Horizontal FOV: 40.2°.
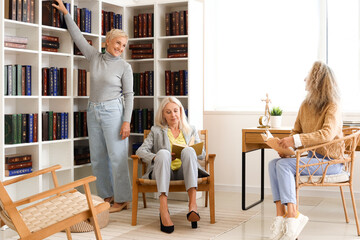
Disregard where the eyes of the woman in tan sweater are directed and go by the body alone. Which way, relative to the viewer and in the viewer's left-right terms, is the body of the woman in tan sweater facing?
facing to the left of the viewer

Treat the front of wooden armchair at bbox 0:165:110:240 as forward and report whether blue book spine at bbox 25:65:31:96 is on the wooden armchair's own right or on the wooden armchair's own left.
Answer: on the wooden armchair's own left

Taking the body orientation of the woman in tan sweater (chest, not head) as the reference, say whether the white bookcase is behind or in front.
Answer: in front

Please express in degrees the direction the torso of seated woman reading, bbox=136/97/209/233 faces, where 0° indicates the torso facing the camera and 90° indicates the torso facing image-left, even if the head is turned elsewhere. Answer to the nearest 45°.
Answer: approximately 0°

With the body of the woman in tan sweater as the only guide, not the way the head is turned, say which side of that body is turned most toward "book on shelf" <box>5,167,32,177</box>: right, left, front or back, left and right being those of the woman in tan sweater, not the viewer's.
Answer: front

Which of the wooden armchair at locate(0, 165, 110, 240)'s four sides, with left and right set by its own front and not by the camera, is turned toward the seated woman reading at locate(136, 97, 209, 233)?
front

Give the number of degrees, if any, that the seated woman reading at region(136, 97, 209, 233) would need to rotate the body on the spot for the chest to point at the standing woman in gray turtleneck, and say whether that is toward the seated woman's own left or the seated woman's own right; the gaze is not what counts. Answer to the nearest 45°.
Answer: approximately 135° to the seated woman's own right

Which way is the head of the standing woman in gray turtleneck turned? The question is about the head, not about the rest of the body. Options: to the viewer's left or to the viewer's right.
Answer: to the viewer's right

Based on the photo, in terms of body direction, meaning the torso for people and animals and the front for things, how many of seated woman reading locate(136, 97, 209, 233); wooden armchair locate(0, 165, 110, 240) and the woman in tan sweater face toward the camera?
1

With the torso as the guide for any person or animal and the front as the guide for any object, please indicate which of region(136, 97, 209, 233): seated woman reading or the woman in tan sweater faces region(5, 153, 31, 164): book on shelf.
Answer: the woman in tan sweater

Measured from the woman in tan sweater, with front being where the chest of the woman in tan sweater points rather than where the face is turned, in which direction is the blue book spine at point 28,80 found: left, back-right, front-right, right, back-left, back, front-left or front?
front

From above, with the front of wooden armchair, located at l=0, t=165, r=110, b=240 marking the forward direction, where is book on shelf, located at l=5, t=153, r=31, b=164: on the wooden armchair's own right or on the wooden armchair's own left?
on the wooden armchair's own left

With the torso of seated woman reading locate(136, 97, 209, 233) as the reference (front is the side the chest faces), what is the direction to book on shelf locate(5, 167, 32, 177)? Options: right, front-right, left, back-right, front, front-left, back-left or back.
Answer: right

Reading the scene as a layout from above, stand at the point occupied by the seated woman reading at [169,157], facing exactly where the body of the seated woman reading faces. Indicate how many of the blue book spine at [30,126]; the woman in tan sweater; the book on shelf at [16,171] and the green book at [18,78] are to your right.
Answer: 3

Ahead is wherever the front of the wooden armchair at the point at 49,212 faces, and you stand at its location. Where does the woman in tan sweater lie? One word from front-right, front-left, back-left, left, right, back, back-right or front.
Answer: front-right
